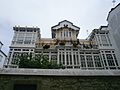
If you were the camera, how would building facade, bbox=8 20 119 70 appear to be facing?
facing the viewer

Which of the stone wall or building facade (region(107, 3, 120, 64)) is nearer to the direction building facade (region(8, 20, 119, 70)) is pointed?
the stone wall

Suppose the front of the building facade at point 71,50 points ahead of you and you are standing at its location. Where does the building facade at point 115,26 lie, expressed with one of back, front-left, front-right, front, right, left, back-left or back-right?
left

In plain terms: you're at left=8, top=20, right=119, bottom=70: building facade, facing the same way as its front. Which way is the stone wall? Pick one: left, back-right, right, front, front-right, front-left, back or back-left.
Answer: front
